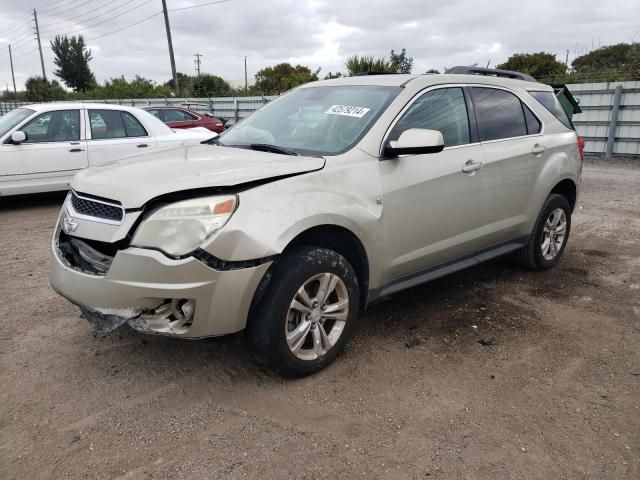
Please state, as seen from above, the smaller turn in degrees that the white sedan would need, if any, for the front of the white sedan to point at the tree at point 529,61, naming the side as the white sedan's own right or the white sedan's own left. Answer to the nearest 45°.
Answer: approximately 135° to the white sedan's own right

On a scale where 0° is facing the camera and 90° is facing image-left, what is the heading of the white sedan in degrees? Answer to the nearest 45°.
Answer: approximately 90°

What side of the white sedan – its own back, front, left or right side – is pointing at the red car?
right

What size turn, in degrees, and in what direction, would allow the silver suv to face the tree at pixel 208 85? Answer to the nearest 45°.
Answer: approximately 135° to its right

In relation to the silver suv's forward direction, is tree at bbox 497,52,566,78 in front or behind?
behind

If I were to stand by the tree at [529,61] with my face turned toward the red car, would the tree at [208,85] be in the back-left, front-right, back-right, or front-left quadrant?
front-right

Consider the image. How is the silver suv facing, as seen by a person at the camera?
facing the viewer and to the left of the viewer

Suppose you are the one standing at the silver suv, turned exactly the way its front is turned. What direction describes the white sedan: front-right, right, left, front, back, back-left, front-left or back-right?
right

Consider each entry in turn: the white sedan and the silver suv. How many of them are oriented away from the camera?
0

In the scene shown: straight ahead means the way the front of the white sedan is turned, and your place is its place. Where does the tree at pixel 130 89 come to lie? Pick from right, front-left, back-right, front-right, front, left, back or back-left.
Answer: right

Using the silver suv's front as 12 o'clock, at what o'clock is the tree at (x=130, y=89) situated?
The tree is roughly at 4 o'clock from the silver suv.

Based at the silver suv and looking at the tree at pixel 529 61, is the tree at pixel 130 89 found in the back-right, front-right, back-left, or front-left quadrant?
front-left

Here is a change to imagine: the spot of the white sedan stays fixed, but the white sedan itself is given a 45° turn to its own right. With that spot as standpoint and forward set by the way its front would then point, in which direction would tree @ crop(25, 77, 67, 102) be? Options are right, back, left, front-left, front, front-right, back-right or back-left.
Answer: front-right
